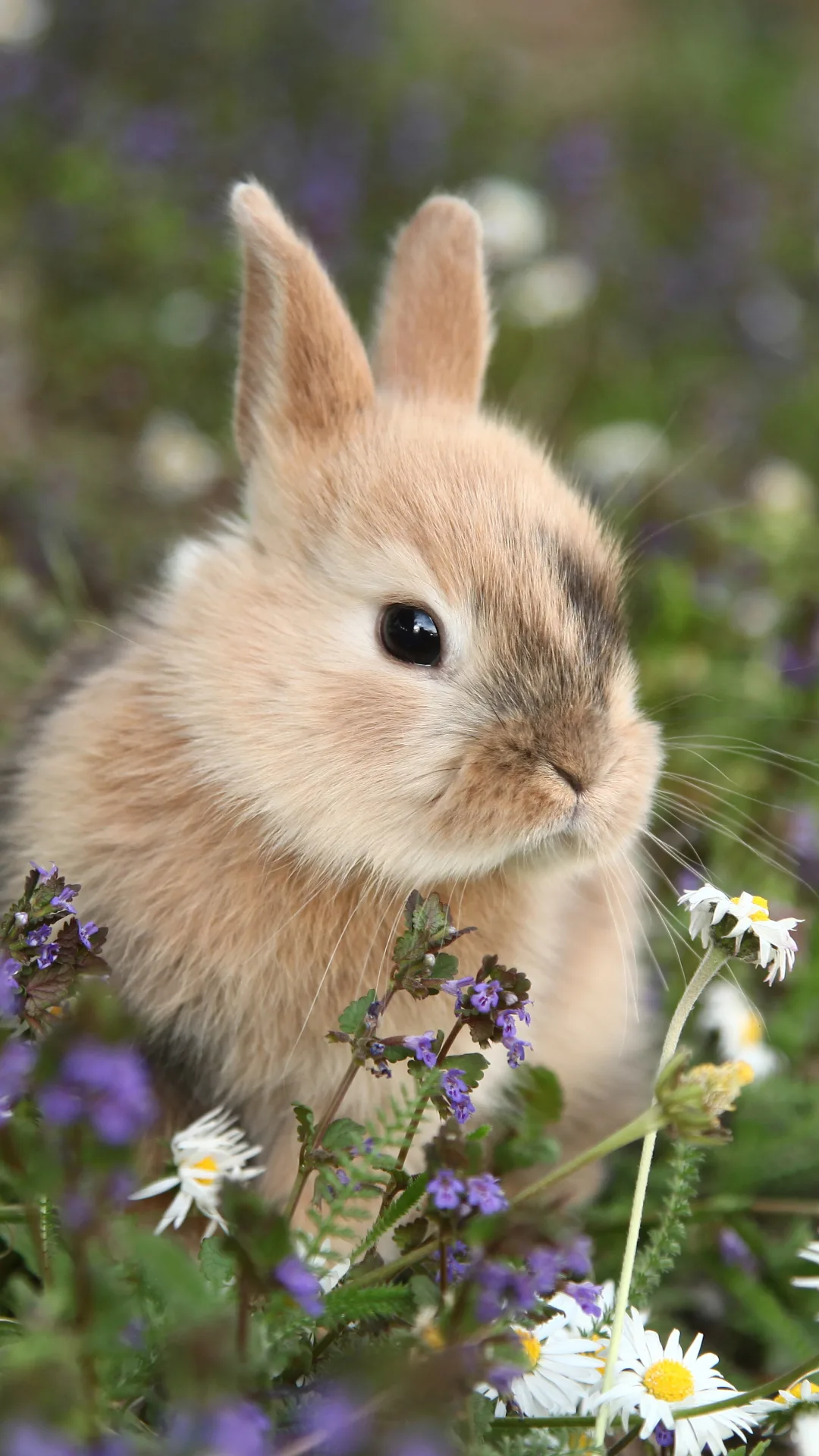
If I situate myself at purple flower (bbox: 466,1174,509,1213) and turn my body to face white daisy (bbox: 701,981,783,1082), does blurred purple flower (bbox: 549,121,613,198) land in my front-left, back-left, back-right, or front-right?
front-left

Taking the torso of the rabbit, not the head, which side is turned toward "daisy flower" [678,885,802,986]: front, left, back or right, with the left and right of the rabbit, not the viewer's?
front

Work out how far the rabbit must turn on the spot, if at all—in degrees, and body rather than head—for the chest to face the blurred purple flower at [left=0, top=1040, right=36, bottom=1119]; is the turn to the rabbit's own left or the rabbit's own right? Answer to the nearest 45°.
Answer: approximately 45° to the rabbit's own right

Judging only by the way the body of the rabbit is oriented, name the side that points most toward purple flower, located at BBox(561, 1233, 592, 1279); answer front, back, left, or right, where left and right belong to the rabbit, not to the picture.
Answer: front

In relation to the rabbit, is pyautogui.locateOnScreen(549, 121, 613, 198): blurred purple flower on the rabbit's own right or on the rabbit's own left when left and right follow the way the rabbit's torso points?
on the rabbit's own left

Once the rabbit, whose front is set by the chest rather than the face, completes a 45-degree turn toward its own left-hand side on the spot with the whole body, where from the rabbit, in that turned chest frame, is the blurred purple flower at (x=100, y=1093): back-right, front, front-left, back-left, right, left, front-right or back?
right

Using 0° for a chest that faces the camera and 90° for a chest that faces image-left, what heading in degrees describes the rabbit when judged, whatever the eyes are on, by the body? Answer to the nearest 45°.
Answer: approximately 315°

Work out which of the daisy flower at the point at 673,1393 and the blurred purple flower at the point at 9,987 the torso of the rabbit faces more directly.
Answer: the daisy flower

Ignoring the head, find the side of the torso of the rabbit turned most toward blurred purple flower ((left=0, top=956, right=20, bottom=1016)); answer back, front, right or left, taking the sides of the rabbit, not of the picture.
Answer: right

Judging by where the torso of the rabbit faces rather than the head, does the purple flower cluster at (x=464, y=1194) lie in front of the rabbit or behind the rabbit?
in front
